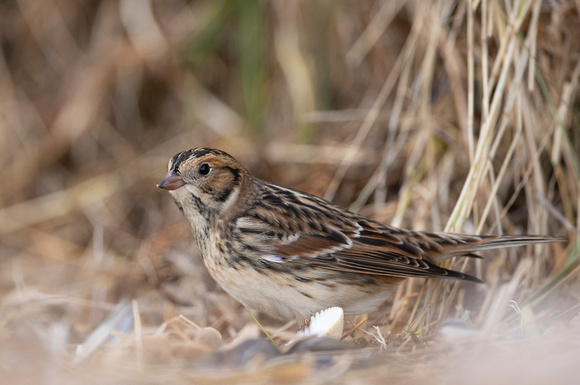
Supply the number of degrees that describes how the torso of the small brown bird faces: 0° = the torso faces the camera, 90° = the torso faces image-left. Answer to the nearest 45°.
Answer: approximately 90°
